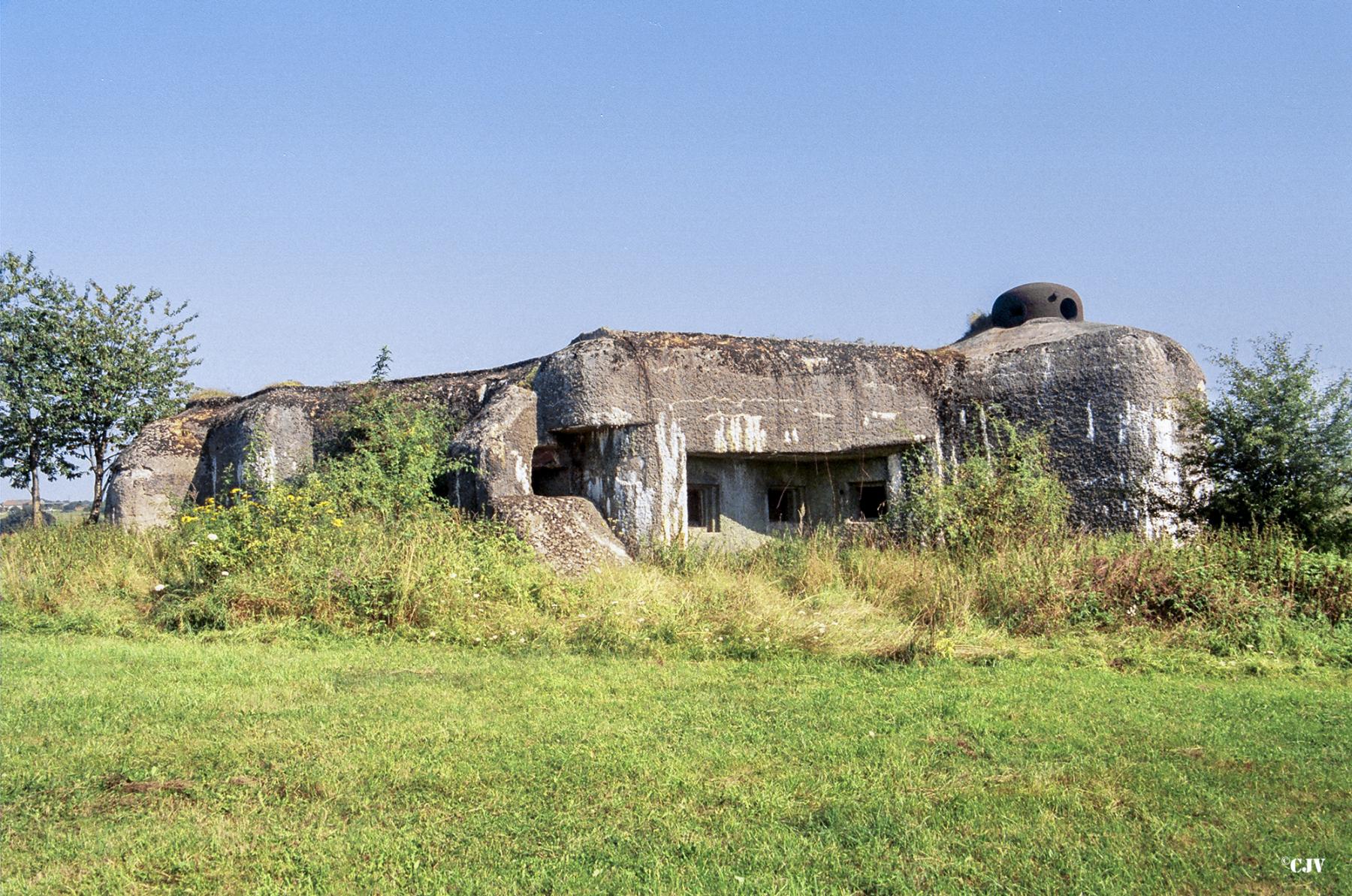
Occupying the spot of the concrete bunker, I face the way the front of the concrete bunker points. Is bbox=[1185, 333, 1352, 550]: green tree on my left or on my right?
on my left

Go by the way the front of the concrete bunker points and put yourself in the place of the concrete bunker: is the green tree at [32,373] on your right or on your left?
on your right

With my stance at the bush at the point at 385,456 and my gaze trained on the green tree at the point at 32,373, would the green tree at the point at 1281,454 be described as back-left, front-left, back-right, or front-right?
back-right

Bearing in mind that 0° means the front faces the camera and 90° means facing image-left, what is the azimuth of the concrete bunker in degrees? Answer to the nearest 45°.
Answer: approximately 0°
